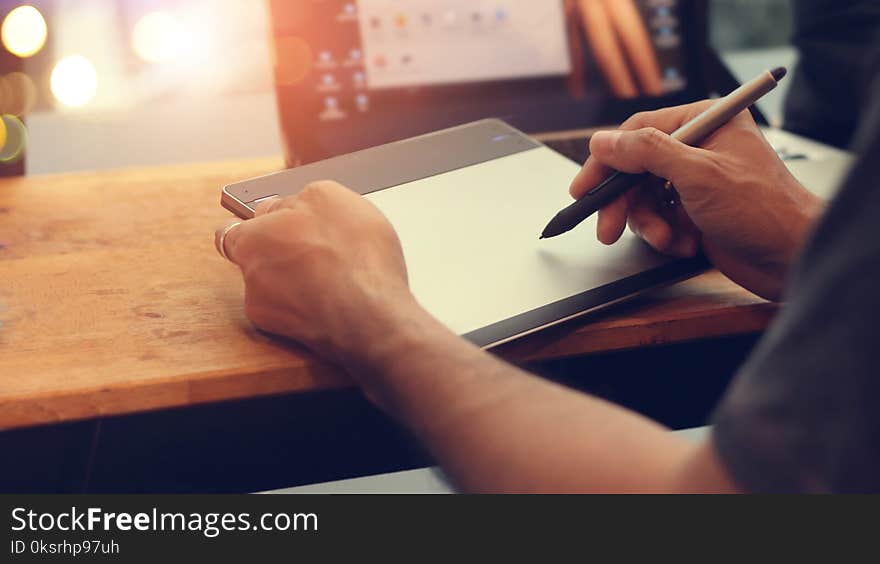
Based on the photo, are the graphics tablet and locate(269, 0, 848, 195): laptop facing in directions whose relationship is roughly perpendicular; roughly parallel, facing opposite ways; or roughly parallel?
roughly parallel

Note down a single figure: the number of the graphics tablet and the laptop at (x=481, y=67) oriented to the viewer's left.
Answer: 0

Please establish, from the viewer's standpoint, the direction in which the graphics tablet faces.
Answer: facing the viewer and to the right of the viewer
